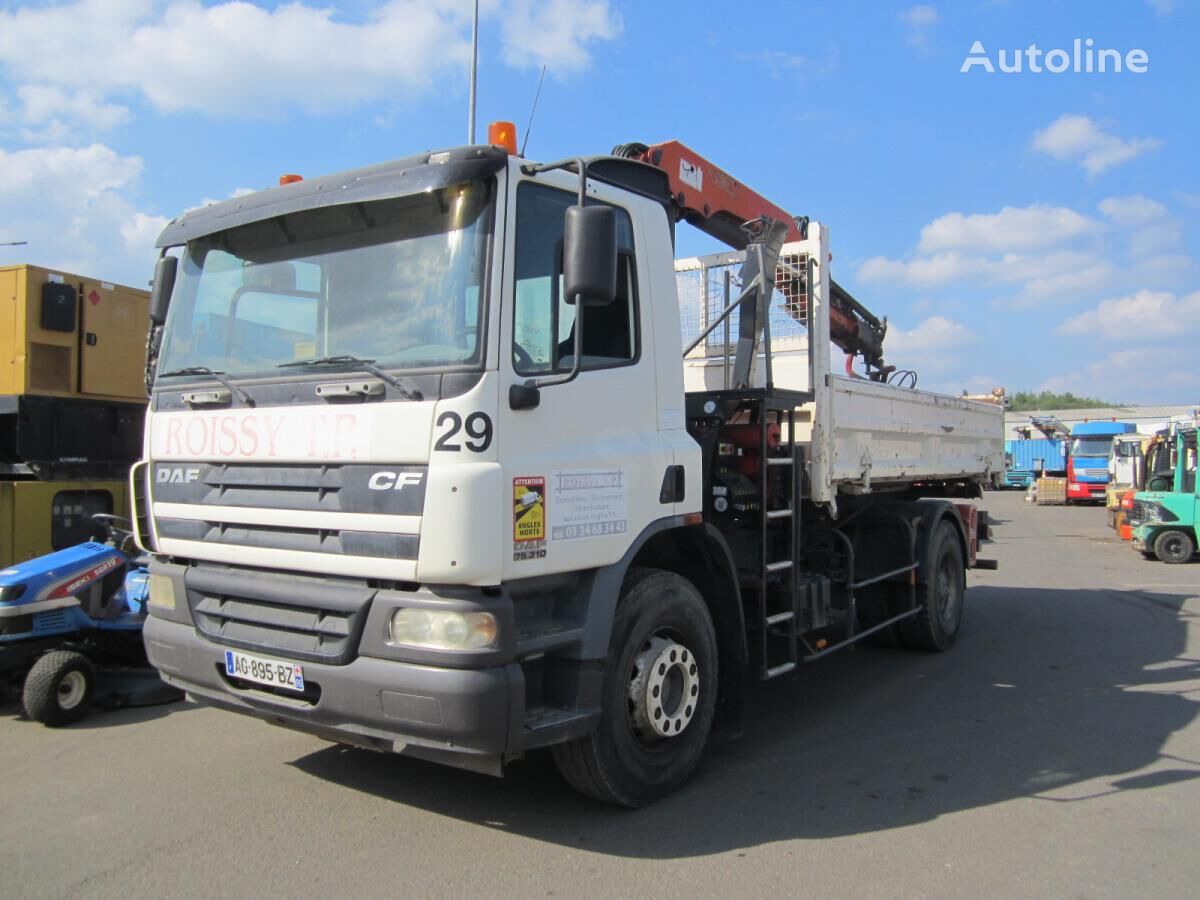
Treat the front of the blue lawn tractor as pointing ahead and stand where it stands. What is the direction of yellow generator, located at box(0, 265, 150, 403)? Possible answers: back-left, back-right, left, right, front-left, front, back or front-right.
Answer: back-right

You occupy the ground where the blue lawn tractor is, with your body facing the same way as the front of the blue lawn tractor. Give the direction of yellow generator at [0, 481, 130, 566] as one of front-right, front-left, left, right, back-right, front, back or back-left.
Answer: back-right

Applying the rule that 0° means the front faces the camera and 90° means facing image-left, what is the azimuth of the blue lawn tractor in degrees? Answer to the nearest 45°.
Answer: approximately 45°

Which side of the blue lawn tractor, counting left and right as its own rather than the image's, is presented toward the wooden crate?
back

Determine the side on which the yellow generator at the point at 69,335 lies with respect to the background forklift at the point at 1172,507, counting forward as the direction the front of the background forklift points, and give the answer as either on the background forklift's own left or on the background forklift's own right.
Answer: on the background forklift's own right

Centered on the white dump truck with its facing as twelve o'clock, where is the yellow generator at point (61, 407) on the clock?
The yellow generator is roughly at 3 o'clock from the white dump truck.
